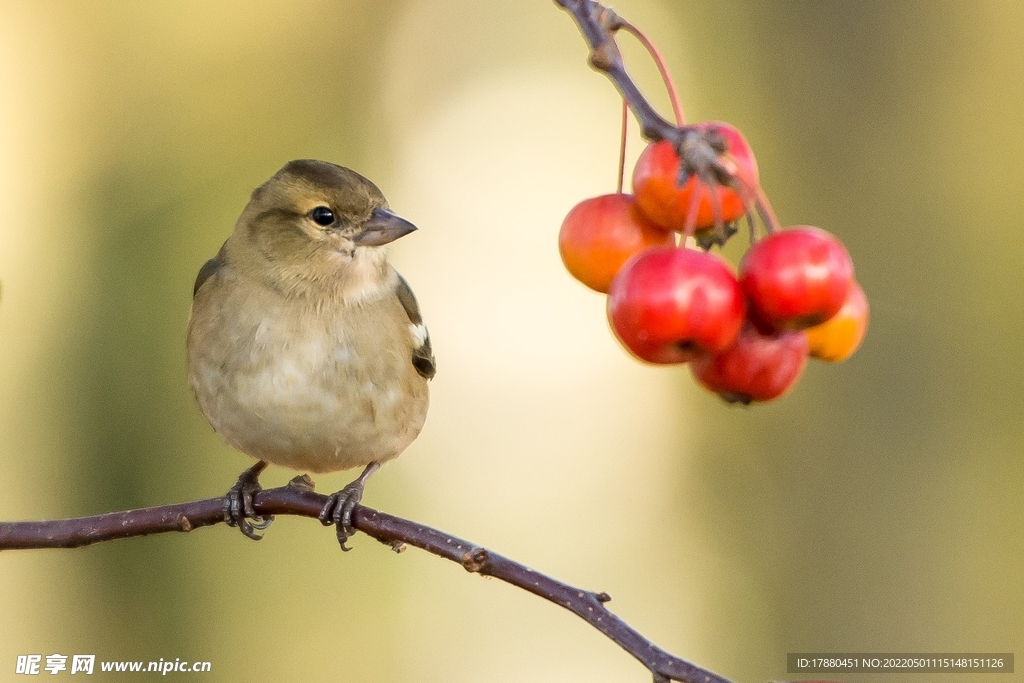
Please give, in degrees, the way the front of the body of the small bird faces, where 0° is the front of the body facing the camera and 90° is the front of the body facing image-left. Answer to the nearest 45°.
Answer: approximately 0°
